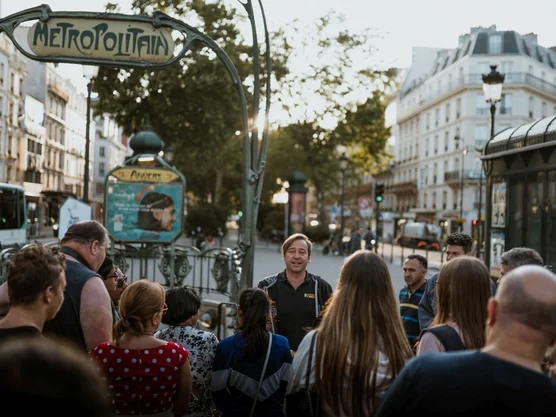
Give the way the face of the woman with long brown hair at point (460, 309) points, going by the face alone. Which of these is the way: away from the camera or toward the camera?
away from the camera

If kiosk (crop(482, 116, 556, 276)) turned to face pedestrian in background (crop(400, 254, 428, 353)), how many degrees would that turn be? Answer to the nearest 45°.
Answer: approximately 45° to its left

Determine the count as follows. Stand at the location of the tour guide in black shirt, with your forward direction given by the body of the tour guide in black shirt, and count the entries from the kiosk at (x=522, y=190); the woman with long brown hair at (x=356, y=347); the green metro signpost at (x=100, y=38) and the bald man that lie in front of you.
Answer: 2

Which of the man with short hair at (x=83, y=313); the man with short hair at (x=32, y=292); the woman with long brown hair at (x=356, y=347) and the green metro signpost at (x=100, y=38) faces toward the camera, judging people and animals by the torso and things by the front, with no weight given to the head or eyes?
the green metro signpost

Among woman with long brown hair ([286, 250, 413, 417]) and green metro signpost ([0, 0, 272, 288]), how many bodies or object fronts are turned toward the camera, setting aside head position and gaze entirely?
1

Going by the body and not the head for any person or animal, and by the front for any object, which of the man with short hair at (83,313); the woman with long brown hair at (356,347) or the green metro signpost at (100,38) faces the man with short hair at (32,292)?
the green metro signpost

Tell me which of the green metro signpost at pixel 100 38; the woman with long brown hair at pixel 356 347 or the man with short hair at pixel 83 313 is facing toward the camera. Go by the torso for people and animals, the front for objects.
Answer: the green metro signpost

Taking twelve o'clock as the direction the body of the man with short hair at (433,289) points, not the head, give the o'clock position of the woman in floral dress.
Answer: The woman in floral dress is roughly at 12 o'clock from the man with short hair.

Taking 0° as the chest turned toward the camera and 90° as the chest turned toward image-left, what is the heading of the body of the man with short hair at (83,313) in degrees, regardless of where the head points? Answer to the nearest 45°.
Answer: approximately 225°

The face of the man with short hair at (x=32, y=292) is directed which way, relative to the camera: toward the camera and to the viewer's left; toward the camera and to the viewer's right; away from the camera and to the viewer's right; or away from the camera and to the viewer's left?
away from the camera and to the viewer's right

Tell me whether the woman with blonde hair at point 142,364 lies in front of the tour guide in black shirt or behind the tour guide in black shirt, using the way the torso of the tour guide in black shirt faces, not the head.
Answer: in front

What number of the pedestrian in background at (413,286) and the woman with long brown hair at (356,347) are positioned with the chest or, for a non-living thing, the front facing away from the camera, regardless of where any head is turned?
1

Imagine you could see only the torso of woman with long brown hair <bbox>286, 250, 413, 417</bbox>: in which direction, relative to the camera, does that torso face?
away from the camera

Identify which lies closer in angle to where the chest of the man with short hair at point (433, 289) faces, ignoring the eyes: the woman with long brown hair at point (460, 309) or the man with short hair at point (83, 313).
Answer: the man with short hair
